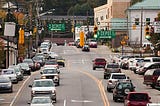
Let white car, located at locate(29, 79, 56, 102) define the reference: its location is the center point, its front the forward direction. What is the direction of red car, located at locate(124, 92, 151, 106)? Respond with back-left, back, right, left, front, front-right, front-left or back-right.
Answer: front-left

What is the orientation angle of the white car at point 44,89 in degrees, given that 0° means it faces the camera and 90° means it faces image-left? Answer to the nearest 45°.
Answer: approximately 0°

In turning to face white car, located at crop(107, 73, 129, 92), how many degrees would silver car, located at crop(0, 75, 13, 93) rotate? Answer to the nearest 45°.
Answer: approximately 90° to its left

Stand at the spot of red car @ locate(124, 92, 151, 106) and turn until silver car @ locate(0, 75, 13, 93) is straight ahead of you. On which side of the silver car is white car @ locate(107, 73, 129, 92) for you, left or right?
right

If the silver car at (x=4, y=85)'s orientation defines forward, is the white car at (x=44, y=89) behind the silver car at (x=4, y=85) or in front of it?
in front

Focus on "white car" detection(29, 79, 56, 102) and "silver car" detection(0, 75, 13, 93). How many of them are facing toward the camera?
2

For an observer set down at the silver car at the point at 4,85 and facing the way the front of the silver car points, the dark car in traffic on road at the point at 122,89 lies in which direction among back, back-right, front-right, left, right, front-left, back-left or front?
front-left

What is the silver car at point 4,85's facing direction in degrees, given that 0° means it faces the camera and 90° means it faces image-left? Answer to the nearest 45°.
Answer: approximately 0°

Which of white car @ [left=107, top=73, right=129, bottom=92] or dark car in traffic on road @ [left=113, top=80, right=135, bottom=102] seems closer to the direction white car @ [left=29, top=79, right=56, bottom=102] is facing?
the dark car in traffic on road

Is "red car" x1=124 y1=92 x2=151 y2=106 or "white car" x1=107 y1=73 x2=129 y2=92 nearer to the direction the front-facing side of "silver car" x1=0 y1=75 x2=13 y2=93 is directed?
the red car

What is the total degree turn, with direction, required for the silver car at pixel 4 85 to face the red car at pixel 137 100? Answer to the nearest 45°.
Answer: approximately 45° to its left
